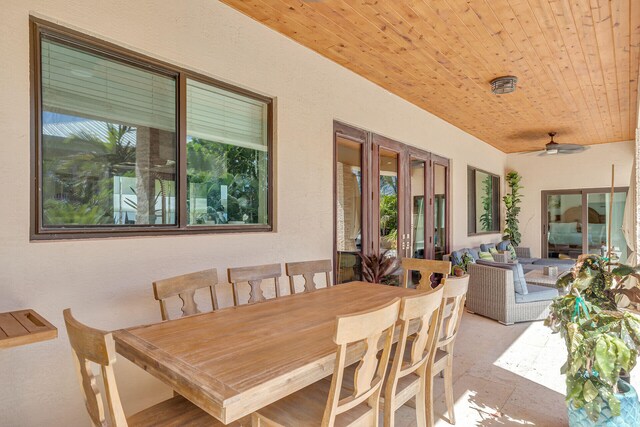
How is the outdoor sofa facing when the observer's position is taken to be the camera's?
facing away from the viewer and to the right of the viewer

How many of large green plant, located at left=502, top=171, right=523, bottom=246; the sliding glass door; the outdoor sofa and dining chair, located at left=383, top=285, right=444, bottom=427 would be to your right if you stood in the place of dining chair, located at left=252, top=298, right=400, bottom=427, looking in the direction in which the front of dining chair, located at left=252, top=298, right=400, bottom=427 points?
4

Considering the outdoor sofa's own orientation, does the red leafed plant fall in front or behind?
behind

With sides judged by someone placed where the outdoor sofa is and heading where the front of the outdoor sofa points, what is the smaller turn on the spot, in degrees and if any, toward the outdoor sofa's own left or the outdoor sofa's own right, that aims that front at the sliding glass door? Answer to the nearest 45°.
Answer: approximately 45° to the outdoor sofa's own left

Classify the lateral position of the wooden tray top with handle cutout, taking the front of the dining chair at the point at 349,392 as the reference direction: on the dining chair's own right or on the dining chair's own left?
on the dining chair's own left

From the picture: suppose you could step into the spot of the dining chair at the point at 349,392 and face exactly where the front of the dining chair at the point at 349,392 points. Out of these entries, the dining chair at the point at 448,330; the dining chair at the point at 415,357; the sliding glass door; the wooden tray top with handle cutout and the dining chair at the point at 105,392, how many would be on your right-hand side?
3

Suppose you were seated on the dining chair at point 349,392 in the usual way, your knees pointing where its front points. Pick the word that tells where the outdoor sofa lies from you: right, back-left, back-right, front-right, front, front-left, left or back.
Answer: right

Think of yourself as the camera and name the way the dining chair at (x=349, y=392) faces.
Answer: facing away from the viewer and to the left of the viewer

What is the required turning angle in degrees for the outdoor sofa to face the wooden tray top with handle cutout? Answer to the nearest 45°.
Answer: approximately 135° to its right

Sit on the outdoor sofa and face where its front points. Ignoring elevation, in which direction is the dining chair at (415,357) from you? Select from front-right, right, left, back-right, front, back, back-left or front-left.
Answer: back-right

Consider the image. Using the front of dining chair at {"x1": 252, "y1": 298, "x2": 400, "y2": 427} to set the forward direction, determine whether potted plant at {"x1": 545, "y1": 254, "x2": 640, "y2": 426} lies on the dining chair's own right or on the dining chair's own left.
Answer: on the dining chair's own right

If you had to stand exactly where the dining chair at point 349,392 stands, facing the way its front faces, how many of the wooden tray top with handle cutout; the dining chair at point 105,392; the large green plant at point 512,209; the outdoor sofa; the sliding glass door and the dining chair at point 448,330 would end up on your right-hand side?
4
